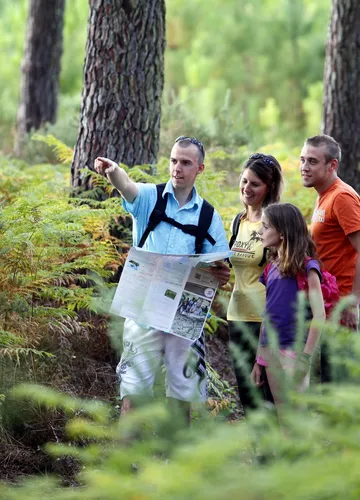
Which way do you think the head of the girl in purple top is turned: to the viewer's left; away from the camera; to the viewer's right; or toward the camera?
to the viewer's left

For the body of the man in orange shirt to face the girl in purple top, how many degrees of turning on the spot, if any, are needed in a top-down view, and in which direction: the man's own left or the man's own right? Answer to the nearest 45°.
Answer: approximately 45° to the man's own left

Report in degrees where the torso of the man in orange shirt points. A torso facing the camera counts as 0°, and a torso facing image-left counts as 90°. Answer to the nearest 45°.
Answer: approximately 45°

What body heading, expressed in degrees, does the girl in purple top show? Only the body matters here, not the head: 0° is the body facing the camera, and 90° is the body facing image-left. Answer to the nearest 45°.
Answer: approximately 45°

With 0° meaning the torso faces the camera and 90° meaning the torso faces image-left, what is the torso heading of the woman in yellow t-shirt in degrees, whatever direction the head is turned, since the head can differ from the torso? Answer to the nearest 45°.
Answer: approximately 45°
